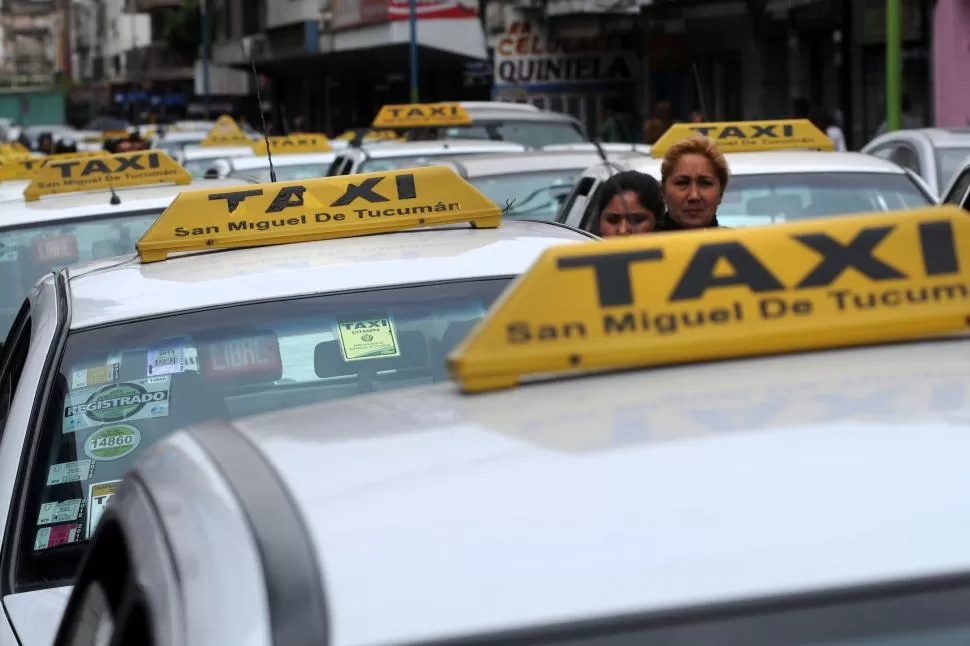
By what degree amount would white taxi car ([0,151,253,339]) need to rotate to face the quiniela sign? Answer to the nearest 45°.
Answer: approximately 180°

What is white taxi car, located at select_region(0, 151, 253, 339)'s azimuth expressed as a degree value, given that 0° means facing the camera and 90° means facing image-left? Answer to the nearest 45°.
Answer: approximately 0°

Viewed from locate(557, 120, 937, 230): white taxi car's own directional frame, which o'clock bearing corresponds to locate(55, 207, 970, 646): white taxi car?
locate(55, 207, 970, 646): white taxi car is roughly at 12 o'clock from locate(557, 120, 937, 230): white taxi car.

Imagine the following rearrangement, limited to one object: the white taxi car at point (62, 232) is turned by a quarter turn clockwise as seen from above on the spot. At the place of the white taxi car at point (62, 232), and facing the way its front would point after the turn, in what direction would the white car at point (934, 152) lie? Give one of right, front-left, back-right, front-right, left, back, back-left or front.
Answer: back-right

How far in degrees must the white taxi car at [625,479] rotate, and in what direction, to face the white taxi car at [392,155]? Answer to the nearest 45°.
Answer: approximately 180°

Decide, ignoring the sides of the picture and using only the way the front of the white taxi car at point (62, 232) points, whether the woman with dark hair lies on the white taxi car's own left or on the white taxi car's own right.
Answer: on the white taxi car's own left

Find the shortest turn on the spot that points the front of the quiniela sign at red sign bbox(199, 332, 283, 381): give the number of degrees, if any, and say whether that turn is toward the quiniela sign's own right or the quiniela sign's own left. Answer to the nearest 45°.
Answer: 0° — it already faces it

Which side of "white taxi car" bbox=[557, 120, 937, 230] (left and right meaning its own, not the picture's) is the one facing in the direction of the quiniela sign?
back
